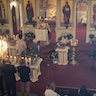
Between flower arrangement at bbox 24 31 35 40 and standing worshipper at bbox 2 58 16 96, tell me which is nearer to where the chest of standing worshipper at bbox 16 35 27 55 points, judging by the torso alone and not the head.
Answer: the flower arrangement

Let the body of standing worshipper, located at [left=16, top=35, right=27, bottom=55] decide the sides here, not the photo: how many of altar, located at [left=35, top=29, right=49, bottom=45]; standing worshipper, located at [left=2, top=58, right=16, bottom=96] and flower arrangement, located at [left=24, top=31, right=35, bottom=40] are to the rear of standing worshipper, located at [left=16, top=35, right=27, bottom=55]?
1

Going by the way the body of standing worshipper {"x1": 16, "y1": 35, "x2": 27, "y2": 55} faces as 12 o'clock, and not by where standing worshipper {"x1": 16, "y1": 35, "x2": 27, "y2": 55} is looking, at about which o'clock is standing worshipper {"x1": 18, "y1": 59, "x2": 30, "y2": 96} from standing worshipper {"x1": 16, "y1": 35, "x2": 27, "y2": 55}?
standing worshipper {"x1": 18, "y1": 59, "x2": 30, "y2": 96} is roughly at 6 o'clock from standing worshipper {"x1": 16, "y1": 35, "x2": 27, "y2": 55}.

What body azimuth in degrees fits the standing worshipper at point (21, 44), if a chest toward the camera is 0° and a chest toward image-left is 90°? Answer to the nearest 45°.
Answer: approximately 180°

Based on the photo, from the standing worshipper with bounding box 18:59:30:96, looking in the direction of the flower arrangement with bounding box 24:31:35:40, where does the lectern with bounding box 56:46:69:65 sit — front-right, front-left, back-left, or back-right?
front-right

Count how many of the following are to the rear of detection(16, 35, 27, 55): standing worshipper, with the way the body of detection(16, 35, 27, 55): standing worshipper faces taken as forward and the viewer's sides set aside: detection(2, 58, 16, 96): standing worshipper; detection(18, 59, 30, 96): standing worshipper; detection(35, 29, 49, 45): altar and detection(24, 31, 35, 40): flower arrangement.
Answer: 2

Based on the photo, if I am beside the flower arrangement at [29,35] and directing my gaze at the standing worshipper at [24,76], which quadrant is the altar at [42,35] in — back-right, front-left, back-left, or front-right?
front-left

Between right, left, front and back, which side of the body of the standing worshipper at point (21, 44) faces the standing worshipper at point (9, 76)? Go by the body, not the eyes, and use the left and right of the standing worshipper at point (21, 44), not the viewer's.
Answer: back

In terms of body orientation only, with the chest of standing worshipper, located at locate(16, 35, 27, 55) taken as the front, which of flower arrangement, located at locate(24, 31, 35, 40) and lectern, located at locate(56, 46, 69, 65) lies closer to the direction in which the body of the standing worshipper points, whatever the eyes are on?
the flower arrangement

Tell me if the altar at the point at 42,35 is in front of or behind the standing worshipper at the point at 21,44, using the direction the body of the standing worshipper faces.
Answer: in front

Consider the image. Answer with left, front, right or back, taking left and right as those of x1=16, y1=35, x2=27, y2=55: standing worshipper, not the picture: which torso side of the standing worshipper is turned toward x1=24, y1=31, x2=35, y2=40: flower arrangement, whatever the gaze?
front

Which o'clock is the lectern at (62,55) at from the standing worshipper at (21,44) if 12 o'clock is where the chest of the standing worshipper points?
The lectern is roughly at 3 o'clock from the standing worshipper.
